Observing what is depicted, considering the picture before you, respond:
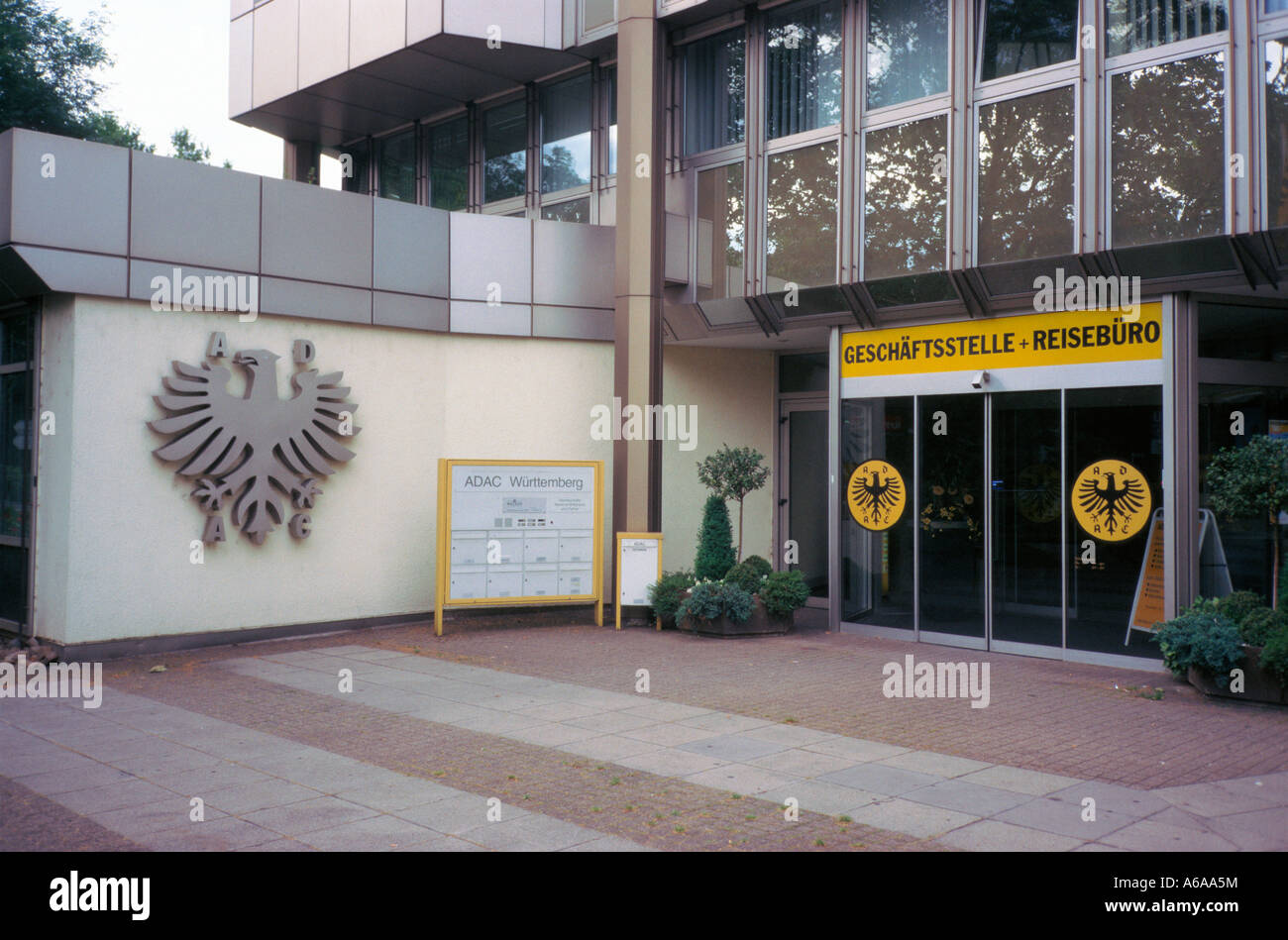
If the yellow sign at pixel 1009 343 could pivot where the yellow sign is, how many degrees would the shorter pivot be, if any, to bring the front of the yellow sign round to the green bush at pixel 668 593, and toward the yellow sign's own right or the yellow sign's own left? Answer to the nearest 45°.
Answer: approximately 45° to the yellow sign's own right

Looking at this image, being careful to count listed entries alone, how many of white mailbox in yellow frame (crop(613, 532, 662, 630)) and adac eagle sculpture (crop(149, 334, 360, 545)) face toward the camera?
2

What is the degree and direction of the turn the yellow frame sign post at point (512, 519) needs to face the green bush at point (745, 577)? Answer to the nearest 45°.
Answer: approximately 90° to its left

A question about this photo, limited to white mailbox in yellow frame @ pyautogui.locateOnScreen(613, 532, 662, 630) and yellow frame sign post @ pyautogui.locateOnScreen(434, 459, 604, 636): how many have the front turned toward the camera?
2

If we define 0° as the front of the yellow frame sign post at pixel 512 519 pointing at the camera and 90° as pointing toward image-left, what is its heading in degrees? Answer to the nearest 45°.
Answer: approximately 0°

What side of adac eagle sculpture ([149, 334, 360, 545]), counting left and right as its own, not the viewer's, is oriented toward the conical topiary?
left
